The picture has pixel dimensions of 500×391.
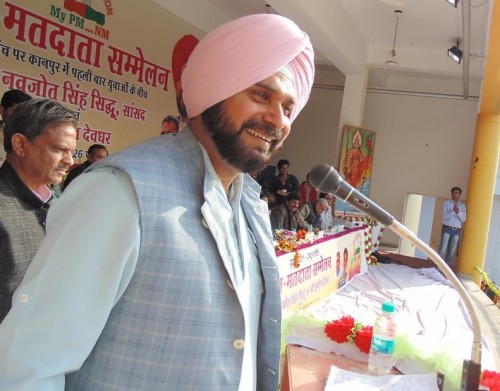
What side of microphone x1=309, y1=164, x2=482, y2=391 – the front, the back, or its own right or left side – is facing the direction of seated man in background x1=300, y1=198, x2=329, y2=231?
right

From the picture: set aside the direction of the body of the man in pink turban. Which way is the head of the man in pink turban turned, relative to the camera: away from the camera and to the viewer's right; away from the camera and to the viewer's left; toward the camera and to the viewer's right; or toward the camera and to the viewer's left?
toward the camera and to the viewer's right

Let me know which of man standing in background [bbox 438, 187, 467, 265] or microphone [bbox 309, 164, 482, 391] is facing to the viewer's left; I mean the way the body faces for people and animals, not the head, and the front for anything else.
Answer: the microphone

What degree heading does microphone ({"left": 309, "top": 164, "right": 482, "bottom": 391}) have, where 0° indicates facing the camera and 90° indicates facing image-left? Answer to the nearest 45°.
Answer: approximately 90°

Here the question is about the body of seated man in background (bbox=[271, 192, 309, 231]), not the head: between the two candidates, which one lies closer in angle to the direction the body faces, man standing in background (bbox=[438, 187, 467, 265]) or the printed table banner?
the printed table banner

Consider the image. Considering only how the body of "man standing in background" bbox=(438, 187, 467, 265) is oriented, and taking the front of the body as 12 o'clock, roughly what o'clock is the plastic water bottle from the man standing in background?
The plastic water bottle is roughly at 12 o'clock from the man standing in background.

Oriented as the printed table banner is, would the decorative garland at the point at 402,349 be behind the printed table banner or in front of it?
in front

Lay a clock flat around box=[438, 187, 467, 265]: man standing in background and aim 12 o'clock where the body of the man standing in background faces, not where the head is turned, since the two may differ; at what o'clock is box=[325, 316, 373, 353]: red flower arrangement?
The red flower arrangement is roughly at 12 o'clock from the man standing in background.

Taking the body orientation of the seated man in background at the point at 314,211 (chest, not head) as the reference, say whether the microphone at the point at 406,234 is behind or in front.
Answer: in front
